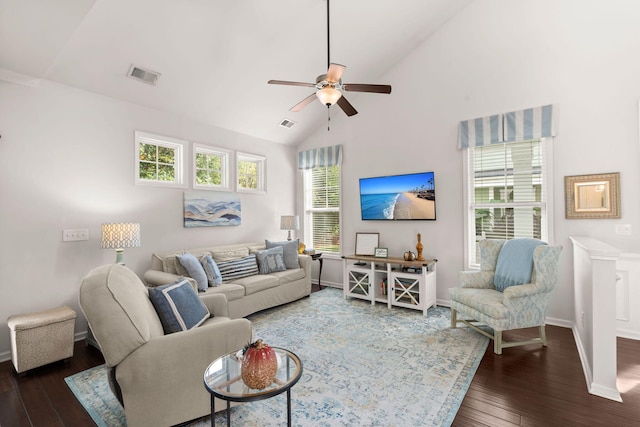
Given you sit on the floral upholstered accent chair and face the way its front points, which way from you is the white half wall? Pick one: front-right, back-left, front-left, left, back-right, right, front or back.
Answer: left

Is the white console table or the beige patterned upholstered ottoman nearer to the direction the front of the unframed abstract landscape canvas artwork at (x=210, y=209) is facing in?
the white console table

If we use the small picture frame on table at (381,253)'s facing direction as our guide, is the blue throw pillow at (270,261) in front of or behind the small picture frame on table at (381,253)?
in front

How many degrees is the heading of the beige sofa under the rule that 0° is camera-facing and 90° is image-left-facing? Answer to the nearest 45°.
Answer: approximately 315°

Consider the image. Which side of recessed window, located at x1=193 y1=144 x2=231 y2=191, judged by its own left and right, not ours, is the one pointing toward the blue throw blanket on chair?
front

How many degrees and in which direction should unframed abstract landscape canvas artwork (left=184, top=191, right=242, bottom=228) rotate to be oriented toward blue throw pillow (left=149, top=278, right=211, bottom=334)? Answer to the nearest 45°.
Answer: approximately 45° to its right

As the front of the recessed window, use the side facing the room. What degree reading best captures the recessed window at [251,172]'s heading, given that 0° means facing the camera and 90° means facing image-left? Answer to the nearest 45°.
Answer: approximately 315°

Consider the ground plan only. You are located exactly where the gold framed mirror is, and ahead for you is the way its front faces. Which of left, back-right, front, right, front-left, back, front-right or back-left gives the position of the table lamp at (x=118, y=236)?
front-right

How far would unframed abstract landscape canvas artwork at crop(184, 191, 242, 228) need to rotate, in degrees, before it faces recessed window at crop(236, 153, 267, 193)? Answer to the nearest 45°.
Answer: approximately 90° to its left

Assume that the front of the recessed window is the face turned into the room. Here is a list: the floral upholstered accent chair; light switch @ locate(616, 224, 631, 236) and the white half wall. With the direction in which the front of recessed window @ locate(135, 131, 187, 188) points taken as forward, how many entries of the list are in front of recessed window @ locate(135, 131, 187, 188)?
3

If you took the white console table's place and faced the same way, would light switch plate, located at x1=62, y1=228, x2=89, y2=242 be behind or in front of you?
in front

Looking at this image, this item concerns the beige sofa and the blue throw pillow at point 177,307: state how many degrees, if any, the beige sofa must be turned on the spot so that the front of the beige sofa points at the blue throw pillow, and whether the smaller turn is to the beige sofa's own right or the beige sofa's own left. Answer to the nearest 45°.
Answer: approximately 45° to the beige sofa's own right

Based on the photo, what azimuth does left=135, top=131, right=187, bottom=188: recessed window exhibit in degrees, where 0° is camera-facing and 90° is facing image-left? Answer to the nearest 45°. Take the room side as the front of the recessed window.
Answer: approximately 315°
